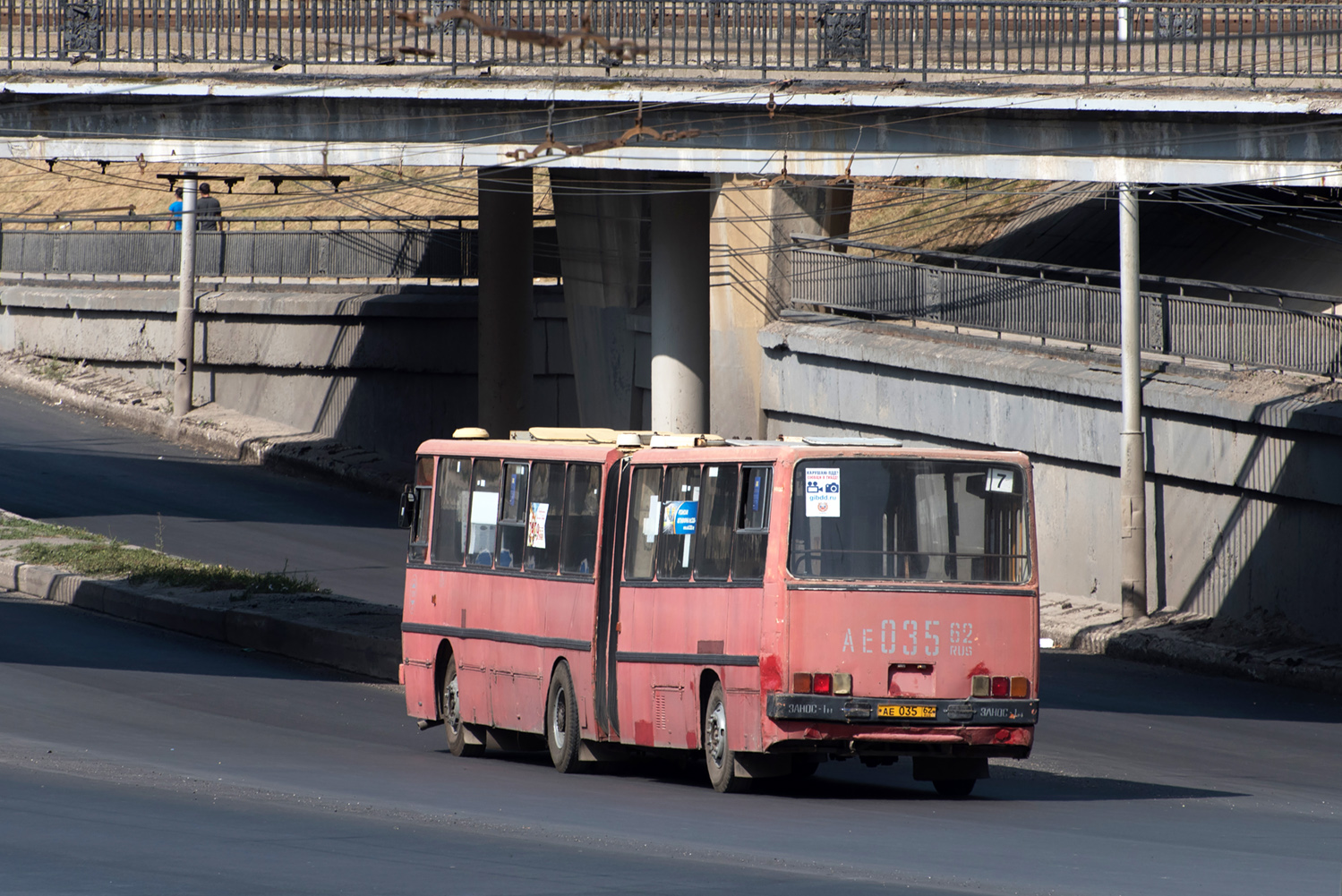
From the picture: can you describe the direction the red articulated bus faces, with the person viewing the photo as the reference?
facing away from the viewer and to the left of the viewer

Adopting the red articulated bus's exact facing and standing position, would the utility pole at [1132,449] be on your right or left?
on your right

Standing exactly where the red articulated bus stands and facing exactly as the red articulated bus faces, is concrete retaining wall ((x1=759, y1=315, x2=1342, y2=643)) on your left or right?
on your right

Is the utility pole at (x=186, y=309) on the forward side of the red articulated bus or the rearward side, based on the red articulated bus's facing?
on the forward side

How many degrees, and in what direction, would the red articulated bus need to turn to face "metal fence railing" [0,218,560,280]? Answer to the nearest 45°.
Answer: approximately 45° to its right

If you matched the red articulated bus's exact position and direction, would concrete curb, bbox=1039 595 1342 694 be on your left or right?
on your right

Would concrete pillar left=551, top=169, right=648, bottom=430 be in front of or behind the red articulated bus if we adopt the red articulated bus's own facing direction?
in front

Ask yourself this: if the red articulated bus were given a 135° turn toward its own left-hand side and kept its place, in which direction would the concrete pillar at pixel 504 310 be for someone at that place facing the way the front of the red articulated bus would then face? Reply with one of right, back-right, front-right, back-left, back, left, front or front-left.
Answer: back

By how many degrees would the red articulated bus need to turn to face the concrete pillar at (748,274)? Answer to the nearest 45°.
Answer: approximately 45° to its right
